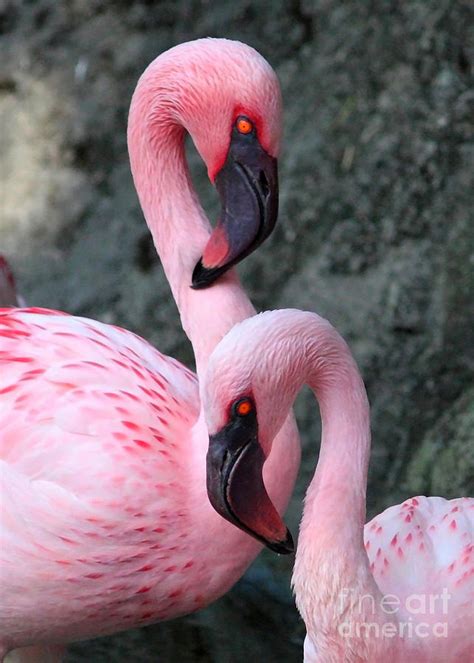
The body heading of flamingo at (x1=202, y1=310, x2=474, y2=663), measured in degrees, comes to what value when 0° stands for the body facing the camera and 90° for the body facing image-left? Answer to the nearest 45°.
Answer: approximately 90°

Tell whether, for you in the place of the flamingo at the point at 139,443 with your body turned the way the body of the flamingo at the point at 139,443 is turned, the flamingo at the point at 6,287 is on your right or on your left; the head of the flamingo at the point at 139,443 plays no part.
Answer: on your left

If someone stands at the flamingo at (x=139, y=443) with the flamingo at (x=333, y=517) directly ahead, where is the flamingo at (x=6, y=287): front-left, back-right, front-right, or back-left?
back-left

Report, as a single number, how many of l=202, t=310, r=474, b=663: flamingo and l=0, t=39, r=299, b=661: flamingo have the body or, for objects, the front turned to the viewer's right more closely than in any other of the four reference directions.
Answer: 1

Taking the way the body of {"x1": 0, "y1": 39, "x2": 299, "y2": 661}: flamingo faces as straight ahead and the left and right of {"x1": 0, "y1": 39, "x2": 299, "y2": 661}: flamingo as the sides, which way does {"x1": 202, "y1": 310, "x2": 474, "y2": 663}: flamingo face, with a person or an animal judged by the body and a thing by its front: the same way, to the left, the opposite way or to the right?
the opposite way

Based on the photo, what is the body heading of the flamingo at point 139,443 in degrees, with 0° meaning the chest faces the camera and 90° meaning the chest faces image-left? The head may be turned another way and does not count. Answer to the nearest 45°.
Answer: approximately 270°

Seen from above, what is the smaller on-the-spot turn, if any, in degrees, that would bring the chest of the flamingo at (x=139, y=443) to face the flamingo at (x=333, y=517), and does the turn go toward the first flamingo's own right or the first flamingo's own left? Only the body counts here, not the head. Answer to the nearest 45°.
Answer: approximately 45° to the first flamingo's own right

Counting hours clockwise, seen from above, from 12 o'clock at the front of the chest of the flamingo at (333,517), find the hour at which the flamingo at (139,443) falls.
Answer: the flamingo at (139,443) is roughly at 1 o'clock from the flamingo at (333,517).
